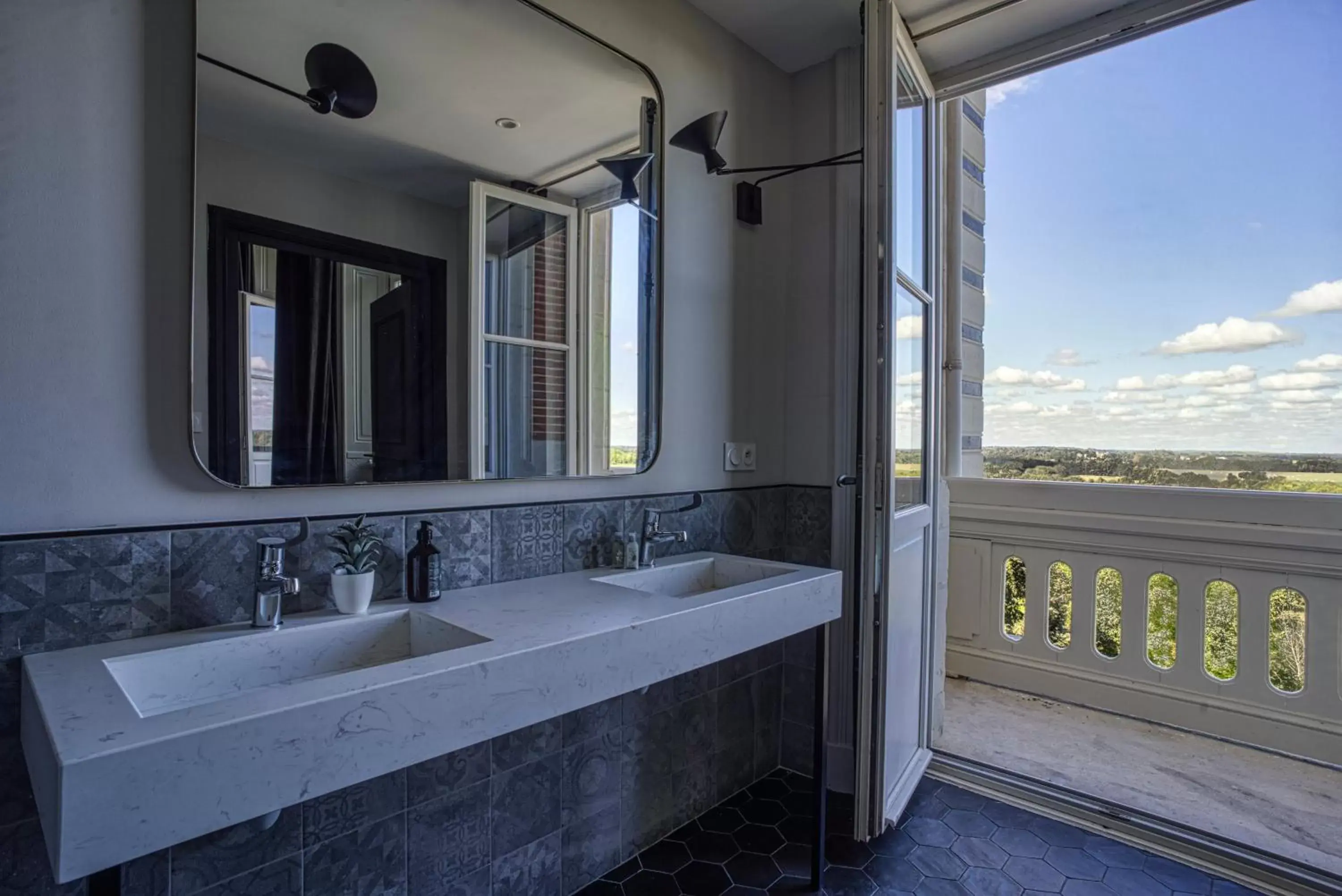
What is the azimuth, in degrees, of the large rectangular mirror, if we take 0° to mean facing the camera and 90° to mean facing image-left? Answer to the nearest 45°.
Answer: approximately 315°

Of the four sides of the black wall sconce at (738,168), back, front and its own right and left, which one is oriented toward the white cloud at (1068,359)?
left

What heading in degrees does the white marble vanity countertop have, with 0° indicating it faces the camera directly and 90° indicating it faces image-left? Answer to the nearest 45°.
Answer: approximately 315°

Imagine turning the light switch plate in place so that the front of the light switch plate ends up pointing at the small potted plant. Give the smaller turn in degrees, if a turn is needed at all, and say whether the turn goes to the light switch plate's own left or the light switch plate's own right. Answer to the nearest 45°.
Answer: approximately 90° to the light switch plate's own right

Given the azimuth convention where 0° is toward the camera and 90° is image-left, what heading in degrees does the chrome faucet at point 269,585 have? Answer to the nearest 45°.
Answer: approximately 315°
